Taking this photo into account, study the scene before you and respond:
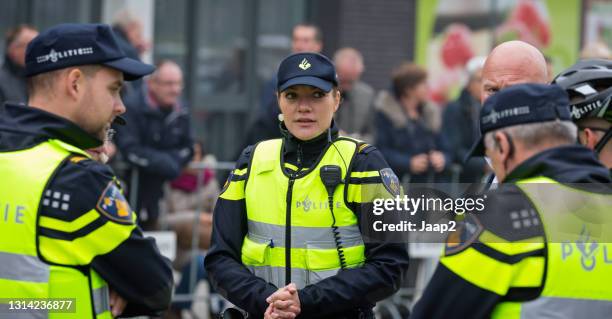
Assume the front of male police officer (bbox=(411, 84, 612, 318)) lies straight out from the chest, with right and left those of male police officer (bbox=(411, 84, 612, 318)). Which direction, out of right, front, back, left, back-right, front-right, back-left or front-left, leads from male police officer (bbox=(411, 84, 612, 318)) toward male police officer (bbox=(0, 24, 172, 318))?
front-left

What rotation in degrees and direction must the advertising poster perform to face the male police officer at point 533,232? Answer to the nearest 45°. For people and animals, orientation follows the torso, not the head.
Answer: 0° — it already faces them

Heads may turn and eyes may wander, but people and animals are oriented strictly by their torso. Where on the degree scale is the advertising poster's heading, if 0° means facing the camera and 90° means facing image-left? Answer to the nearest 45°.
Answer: approximately 0°

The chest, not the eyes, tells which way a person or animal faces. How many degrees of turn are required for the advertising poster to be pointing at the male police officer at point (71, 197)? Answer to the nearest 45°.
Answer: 0° — it already faces them

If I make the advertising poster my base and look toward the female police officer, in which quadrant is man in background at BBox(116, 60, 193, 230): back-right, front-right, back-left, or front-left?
front-right

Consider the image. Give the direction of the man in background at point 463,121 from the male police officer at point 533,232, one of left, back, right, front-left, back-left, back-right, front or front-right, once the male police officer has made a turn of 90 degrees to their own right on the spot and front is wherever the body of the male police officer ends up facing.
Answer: front-left

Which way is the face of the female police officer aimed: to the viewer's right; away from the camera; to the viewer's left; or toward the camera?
toward the camera

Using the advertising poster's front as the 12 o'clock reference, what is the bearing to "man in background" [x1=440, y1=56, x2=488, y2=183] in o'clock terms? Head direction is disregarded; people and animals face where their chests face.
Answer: The man in background is roughly at 12 o'clock from the advertising poster.

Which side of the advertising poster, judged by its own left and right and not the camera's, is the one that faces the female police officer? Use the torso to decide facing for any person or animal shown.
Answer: front

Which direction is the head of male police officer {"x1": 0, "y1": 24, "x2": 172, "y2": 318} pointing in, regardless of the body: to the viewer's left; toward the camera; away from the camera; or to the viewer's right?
to the viewer's right

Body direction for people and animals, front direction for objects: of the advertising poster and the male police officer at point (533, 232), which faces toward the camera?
the advertising poster

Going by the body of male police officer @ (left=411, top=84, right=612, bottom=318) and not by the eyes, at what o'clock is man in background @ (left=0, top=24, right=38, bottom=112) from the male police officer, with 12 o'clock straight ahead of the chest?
The man in background is roughly at 12 o'clock from the male police officer.

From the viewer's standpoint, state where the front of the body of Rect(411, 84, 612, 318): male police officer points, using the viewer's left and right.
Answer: facing away from the viewer and to the left of the viewer

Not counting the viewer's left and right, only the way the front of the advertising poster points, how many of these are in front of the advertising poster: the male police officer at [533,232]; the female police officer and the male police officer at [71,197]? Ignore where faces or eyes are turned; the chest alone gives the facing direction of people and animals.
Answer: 3

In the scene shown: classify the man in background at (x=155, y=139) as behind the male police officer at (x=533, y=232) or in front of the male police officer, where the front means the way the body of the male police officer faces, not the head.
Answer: in front

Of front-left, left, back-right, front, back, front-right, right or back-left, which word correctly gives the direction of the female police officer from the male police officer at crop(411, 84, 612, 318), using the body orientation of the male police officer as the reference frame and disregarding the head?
front

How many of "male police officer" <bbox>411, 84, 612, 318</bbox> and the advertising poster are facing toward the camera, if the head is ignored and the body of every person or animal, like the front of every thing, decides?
1
